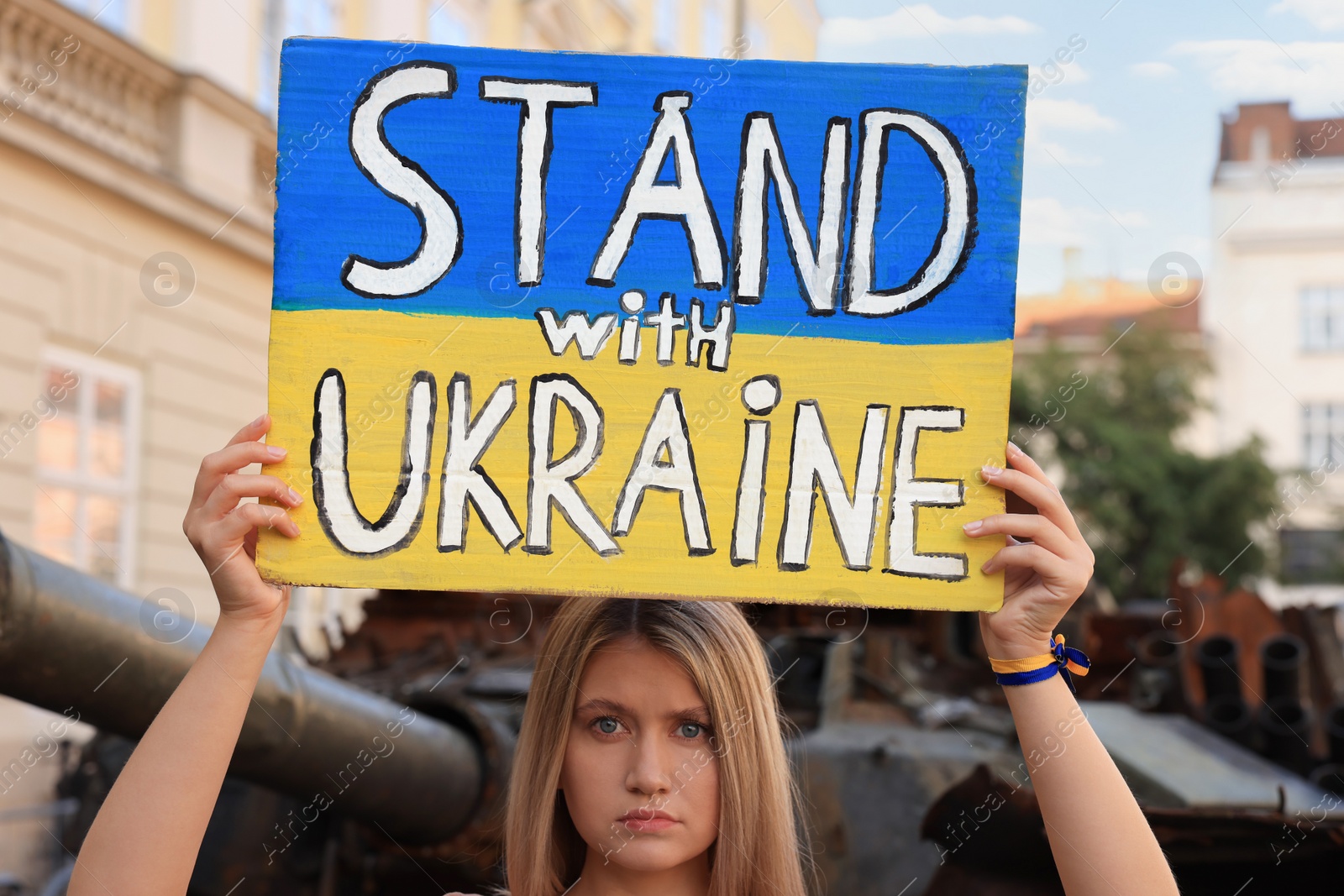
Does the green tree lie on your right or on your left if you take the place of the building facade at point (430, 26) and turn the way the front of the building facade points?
on your left

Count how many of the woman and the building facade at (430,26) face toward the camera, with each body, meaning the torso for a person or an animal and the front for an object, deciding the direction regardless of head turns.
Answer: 2

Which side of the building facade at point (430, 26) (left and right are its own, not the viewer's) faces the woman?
front

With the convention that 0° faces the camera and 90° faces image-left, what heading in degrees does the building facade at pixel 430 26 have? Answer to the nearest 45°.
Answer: approximately 0°

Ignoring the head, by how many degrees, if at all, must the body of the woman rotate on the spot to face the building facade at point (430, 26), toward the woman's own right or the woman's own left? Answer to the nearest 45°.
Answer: approximately 180°
